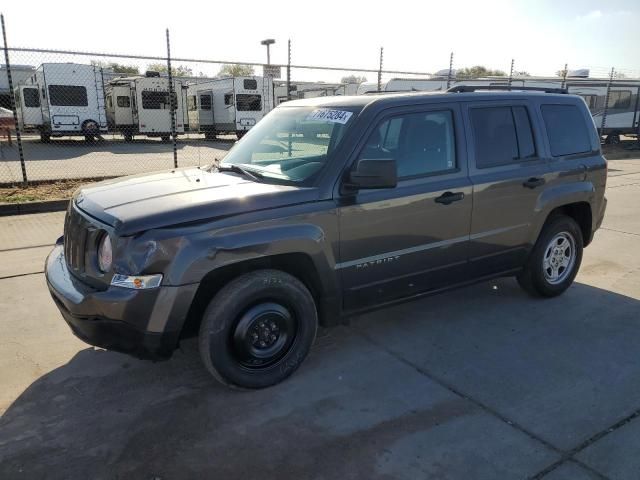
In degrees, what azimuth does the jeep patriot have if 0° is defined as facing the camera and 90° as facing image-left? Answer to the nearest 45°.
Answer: approximately 45°

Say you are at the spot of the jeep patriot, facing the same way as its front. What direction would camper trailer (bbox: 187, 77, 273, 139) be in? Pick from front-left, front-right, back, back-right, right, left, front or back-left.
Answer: back-right

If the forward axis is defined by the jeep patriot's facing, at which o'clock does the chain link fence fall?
The chain link fence is roughly at 4 o'clock from the jeep patriot.

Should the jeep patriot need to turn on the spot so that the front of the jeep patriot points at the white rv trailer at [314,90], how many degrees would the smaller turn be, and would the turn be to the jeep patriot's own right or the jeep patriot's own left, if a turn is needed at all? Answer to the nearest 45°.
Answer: approximately 135° to the jeep patriot's own right

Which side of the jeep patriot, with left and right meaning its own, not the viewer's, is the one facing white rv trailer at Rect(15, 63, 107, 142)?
right

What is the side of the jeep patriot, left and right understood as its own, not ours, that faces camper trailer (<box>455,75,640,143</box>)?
back
